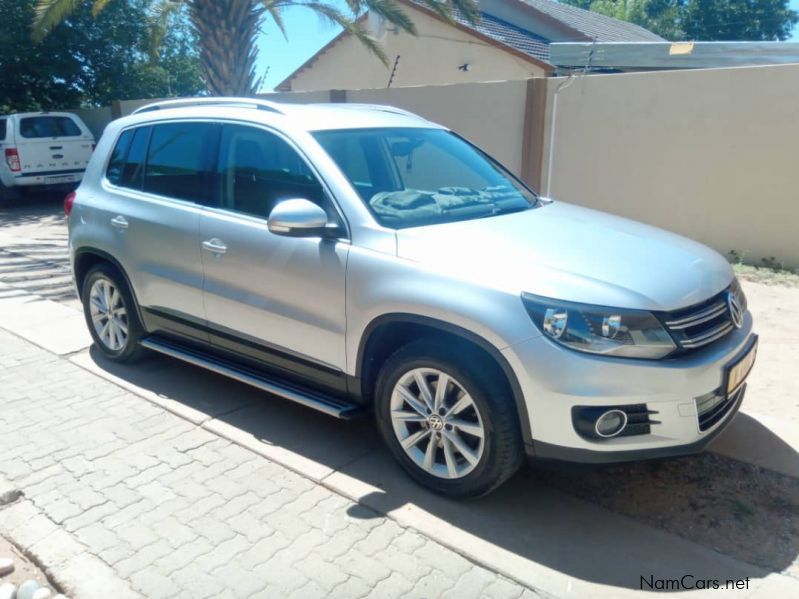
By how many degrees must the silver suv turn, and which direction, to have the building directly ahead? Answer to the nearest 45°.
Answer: approximately 135° to its left

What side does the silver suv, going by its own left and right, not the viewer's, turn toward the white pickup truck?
back

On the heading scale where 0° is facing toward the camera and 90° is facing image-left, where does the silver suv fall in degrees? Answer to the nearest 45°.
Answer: approximately 315°

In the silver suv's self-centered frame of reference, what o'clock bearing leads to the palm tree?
The palm tree is roughly at 7 o'clock from the silver suv.
